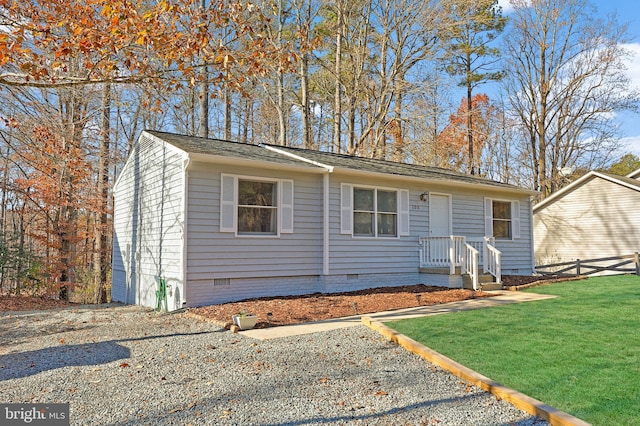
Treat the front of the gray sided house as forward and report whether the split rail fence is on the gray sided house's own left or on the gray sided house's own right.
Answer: on the gray sided house's own left

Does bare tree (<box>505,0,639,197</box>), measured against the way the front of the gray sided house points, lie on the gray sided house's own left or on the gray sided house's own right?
on the gray sided house's own left

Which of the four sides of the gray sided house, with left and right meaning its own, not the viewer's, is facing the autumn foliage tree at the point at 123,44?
right

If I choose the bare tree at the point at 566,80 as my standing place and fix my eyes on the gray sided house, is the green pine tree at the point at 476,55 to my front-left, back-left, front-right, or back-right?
front-right

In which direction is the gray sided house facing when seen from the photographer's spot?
facing the viewer and to the right of the viewer

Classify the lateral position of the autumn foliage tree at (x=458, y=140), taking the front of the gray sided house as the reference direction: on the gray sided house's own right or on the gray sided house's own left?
on the gray sided house's own left

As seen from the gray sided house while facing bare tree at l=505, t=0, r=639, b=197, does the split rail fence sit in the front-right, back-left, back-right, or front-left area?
front-right
